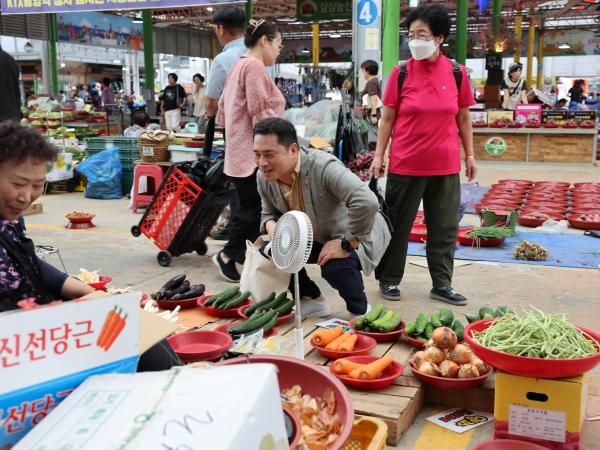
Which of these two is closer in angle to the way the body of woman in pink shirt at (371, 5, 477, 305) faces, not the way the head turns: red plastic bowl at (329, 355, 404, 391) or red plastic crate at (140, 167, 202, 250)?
the red plastic bowl

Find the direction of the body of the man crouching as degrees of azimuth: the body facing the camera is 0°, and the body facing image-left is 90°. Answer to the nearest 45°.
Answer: approximately 45°

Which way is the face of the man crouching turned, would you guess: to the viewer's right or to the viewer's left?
to the viewer's left

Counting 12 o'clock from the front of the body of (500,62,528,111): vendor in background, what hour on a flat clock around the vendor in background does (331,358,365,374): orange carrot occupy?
The orange carrot is roughly at 12 o'clock from the vendor in background.

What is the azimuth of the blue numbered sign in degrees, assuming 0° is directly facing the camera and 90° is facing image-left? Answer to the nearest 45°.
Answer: approximately 0°

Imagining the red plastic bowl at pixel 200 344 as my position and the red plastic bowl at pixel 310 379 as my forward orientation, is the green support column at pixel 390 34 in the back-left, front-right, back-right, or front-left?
back-left

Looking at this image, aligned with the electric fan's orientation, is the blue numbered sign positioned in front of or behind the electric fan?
behind

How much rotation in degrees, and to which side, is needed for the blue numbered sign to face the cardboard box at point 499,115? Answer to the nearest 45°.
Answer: approximately 135° to its left

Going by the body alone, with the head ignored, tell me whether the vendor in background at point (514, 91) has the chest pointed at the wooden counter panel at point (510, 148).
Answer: yes
